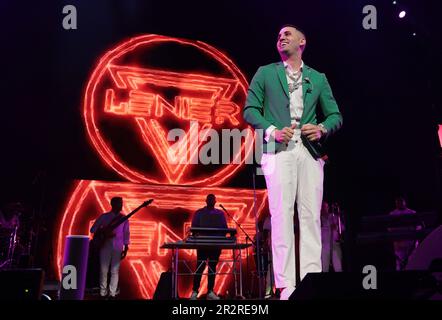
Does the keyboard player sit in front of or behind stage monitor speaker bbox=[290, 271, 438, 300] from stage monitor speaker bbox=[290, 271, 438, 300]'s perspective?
in front

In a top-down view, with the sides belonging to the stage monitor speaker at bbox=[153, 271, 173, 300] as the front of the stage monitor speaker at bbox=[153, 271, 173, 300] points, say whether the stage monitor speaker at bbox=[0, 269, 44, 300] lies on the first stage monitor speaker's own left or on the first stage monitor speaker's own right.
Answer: on the first stage monitor speaker's own left

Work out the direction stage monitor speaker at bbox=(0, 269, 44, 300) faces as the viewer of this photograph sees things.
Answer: facing away from the viewer

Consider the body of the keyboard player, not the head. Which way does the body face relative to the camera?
toward the camera

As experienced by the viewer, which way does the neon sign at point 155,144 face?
facing the viewer

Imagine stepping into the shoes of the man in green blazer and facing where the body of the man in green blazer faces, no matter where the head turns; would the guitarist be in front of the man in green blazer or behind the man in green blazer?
behind

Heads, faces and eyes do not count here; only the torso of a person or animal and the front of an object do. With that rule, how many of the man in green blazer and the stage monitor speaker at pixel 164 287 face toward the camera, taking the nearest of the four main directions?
1

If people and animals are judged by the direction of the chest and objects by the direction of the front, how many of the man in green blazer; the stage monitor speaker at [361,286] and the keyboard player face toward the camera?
2

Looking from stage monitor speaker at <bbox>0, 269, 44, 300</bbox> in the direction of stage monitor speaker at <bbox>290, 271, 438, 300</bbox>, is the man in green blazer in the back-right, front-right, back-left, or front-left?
front-left

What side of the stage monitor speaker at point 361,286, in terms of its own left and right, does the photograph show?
back

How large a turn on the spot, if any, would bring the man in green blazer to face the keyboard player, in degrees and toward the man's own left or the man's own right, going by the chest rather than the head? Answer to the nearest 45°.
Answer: approximately 180°

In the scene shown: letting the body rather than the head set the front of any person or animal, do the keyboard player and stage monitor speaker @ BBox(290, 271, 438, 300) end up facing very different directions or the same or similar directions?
very different directions
